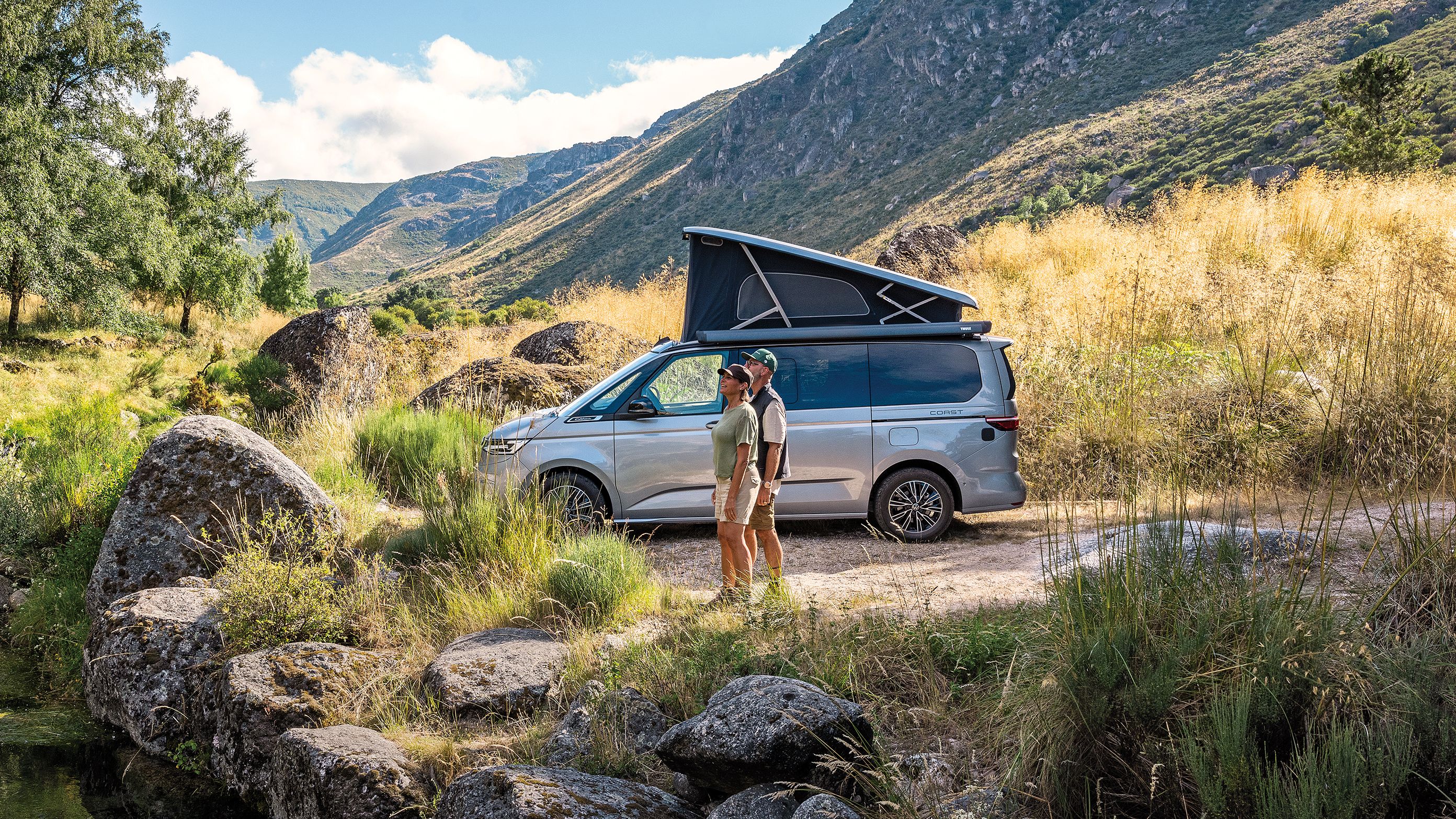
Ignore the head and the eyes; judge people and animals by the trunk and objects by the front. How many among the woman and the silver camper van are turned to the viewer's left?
2

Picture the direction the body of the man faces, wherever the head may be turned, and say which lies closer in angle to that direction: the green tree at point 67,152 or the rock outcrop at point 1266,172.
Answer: the green tree

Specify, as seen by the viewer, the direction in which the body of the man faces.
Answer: to the viewer's left

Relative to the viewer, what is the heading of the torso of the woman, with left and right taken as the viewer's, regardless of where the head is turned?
facing to the left of the viewer

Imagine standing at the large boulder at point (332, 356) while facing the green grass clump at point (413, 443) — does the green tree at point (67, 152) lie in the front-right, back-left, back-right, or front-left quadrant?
back-right

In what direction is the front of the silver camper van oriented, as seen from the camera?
facing to the left of the viewer

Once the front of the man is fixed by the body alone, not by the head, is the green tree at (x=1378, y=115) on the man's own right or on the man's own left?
on the man's own right

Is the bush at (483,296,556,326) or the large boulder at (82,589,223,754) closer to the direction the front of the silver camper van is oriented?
the large boulder

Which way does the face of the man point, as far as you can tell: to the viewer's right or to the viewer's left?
to the viewer's left
